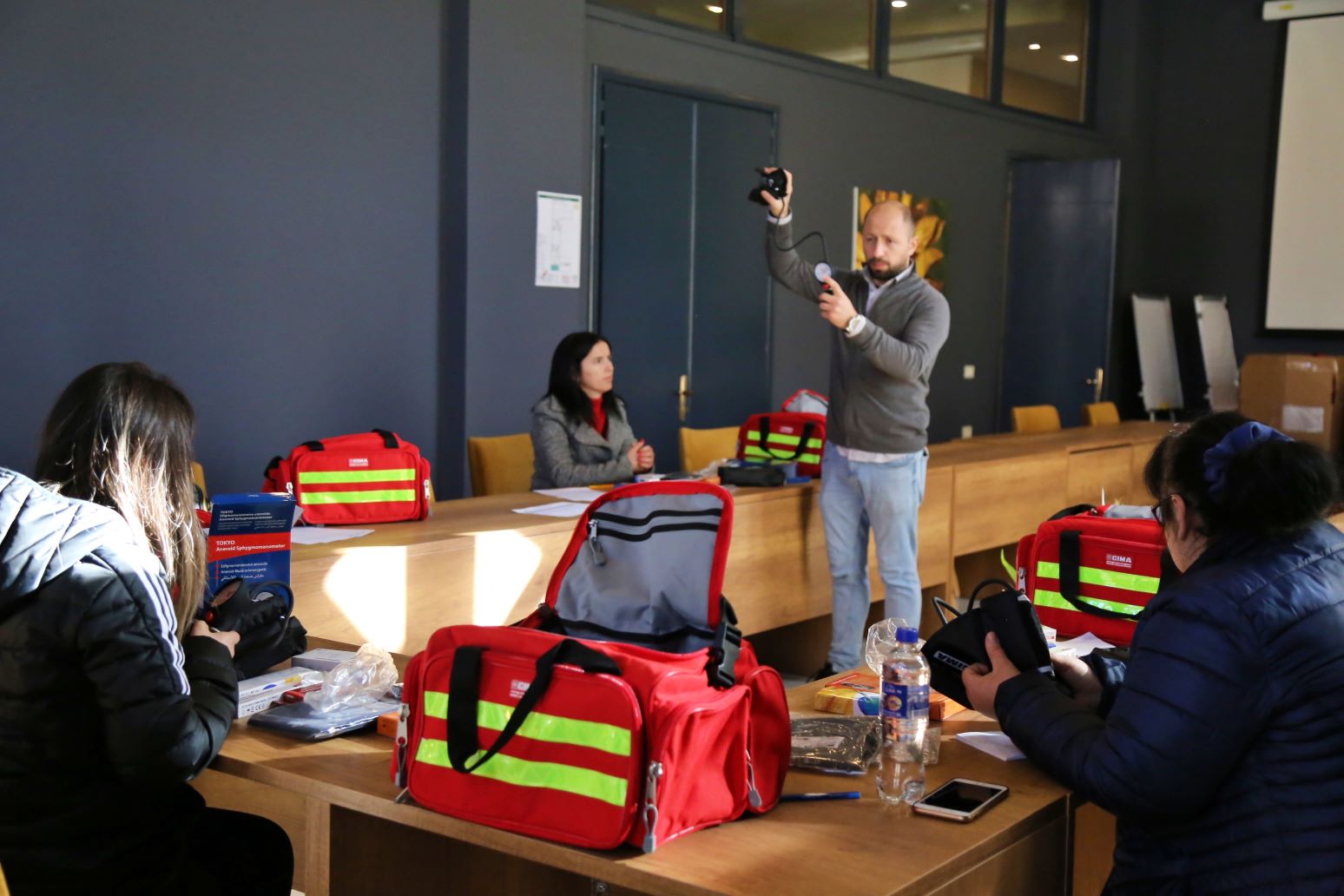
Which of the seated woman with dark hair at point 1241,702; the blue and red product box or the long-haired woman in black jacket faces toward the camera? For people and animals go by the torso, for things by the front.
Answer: the blue and red product box

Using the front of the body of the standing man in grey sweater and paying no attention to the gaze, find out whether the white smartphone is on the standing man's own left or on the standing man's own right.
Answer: on the standing man's own left

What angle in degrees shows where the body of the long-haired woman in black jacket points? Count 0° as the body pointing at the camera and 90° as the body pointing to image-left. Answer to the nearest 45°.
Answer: approximately 225°

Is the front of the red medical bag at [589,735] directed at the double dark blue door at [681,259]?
no

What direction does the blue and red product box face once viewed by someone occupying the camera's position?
facing the viewer

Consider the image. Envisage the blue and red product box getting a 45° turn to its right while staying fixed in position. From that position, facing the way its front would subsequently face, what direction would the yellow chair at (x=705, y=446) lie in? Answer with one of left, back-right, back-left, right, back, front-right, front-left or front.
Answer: back

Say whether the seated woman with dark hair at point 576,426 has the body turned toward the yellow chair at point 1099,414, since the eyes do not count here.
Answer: no

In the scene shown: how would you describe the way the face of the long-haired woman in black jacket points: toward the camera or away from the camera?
away from the camera

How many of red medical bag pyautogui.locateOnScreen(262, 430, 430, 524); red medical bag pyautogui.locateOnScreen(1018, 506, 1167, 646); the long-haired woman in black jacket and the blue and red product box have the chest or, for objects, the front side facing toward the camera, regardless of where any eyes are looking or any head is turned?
3

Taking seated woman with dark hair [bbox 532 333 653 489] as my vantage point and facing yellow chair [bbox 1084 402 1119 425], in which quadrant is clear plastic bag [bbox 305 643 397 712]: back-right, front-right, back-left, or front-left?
back-right

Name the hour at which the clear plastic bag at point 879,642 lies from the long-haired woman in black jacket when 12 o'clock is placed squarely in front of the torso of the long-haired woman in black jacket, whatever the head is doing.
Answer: The clear plastic bag is roughly at 1 o'clock from the long-haired woman in black jacket.

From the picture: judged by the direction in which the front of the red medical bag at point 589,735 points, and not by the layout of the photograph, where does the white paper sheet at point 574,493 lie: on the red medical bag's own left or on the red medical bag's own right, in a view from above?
on the red medical bag's own right

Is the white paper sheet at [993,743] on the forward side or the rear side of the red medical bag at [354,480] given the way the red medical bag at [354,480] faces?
on the forward side

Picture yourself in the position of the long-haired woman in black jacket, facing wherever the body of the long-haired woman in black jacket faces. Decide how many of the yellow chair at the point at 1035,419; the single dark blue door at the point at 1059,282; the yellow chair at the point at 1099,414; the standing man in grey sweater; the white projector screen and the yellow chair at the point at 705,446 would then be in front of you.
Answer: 6

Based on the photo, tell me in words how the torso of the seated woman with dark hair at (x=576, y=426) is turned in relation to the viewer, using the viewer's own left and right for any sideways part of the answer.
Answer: facing the viewer and to the right of the viewer

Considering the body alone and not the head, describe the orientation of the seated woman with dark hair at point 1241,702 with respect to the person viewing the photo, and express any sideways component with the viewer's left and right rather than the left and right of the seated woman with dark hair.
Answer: facing away from the viewer and to the left of the viewer

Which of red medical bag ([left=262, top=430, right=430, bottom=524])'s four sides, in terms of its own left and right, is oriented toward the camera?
front

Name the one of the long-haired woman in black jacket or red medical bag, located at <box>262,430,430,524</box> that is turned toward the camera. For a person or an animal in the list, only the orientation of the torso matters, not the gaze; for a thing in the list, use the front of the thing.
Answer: the red medical bag

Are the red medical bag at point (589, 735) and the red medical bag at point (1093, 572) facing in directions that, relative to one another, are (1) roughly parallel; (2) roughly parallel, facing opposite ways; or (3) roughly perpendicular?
roughly parallel

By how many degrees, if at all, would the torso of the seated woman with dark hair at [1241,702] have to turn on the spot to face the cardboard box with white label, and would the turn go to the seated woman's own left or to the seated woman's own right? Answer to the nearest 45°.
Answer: approximately 45° to the seated woman's own right

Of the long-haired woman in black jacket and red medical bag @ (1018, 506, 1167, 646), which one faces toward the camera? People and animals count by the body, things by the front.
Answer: the red medical bag

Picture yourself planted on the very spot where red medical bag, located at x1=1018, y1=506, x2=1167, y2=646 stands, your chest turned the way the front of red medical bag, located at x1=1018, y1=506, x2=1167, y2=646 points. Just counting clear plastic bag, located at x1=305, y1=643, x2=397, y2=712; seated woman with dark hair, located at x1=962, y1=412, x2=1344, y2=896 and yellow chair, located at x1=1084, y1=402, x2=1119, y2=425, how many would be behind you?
1
